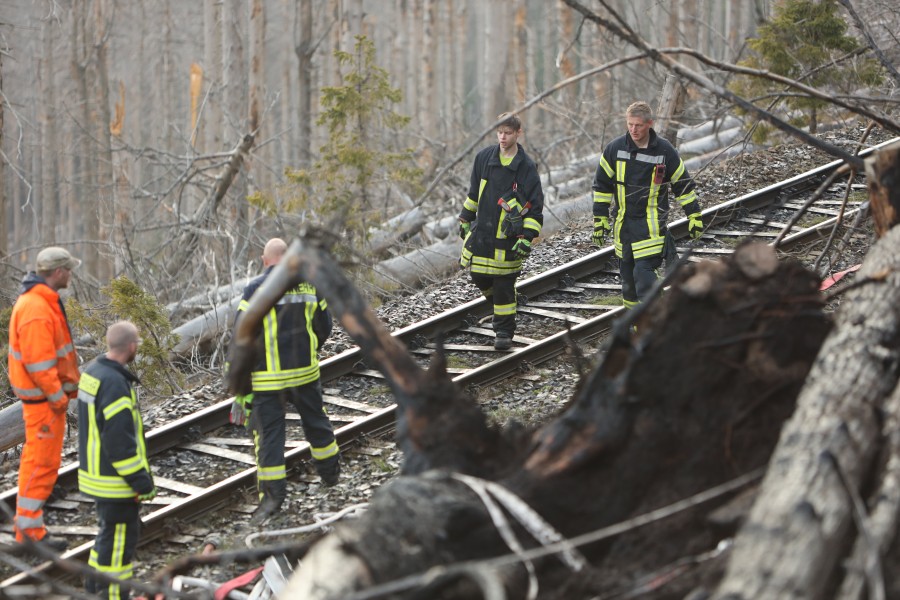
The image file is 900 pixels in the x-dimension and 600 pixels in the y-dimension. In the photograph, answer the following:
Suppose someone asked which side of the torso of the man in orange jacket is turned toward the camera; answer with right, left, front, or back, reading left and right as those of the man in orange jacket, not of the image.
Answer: right

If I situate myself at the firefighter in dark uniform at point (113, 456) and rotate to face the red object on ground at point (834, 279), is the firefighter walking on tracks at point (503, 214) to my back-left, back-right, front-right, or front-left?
front-left

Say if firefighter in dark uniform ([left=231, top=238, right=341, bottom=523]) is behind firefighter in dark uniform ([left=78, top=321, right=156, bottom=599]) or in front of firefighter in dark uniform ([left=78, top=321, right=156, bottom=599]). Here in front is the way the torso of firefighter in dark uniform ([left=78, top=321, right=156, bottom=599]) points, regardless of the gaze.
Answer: in front

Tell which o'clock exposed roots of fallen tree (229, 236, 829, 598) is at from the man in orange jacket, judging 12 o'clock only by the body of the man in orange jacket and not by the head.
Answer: The exposed roots of fallen tree is roughly at 2 o'clock from the man in orange jacket.

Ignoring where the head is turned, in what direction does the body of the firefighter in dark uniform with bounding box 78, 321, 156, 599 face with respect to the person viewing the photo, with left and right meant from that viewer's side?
facing away from the viewer and to the right of the viewer

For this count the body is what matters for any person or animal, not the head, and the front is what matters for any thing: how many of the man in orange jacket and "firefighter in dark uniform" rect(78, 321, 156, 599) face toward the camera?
0

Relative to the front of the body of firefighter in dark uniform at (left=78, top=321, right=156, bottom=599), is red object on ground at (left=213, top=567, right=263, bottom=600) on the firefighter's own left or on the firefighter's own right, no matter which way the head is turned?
on the firefighter's own right

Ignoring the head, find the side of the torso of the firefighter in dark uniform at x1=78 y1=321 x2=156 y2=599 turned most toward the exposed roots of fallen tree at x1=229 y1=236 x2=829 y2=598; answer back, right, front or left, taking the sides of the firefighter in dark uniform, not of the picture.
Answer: right

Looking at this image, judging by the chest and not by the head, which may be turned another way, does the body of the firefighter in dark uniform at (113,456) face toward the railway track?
yes

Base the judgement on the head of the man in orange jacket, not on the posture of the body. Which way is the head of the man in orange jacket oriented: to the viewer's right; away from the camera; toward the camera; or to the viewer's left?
to the viewer's right

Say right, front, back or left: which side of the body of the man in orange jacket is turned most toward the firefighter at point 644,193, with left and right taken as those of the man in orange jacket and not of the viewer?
front

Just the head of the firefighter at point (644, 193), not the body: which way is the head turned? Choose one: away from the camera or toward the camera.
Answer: toward the camera

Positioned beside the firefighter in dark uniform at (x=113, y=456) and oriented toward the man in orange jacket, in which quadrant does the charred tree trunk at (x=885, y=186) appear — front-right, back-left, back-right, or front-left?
back-right
